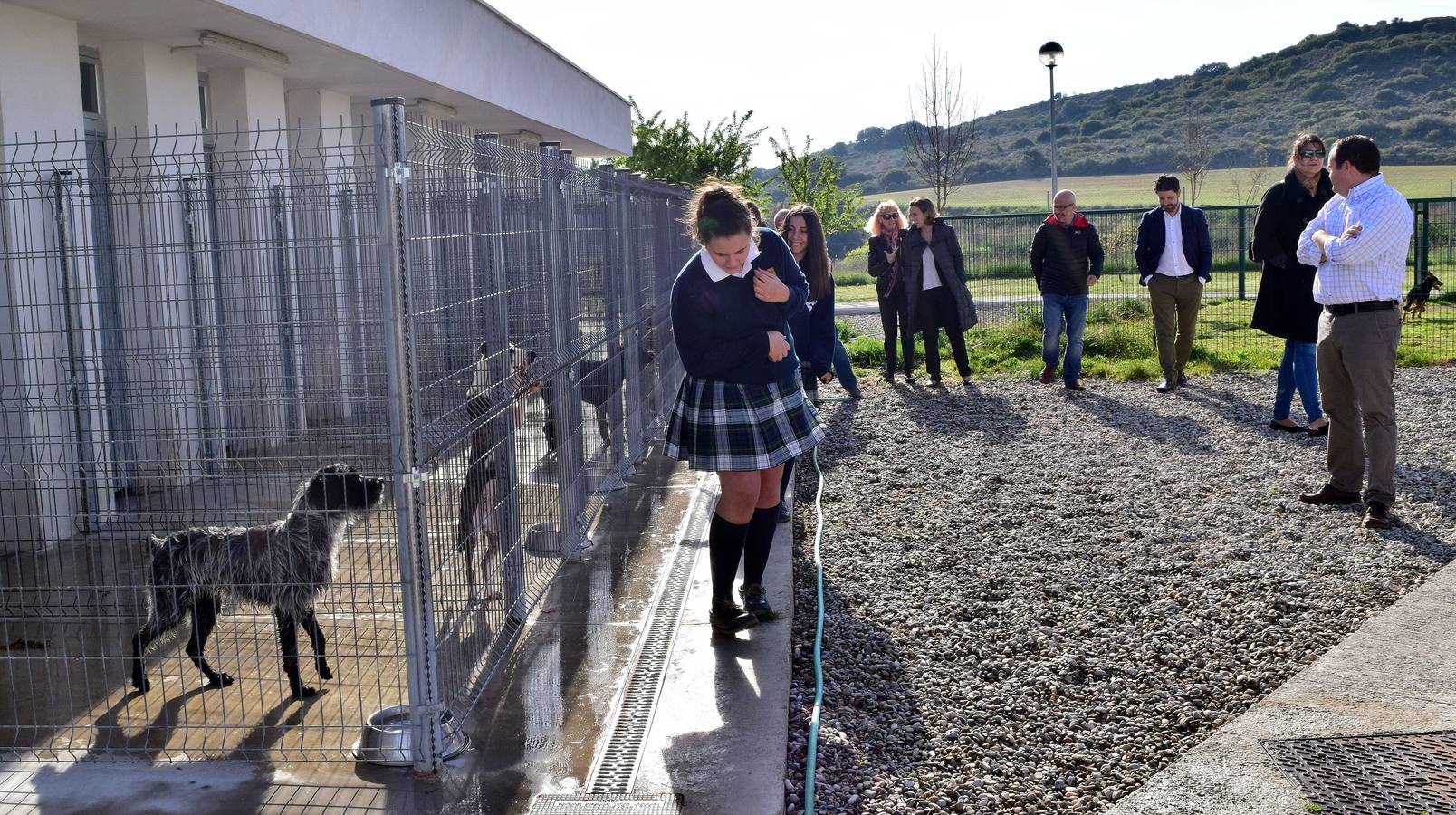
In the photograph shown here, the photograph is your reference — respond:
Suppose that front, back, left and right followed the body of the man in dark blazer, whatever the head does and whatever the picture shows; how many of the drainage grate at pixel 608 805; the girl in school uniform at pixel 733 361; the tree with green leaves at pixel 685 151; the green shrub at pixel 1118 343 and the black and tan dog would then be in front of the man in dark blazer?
2

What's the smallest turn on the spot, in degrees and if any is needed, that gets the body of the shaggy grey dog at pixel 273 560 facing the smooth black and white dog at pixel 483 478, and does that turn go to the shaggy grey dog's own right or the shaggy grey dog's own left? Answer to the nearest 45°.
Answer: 0° — it already faces it

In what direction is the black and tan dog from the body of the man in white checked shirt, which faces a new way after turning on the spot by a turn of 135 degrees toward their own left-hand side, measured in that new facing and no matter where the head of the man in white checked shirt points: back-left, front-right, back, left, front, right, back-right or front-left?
left

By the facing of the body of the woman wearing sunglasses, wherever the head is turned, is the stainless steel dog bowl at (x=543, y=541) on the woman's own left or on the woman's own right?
on the woman's own right

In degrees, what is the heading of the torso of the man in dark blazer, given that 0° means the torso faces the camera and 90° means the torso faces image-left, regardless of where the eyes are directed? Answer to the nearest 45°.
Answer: approximately 0°

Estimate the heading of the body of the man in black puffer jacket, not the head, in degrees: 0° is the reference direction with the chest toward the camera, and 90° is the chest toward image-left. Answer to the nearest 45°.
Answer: approximately 0°

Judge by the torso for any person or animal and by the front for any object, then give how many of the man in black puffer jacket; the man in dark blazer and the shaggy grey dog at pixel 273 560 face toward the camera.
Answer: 2

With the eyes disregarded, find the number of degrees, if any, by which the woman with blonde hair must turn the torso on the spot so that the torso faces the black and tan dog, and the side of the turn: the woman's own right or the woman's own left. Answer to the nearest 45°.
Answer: approximately 90° to the woman's own left

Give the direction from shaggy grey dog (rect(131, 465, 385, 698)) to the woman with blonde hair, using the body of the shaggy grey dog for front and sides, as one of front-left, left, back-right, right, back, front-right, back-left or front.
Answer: front-left

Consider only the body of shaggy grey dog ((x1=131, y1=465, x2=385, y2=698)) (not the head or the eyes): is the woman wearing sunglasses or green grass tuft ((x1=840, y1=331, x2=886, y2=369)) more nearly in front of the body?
the woman wearing sunglasses

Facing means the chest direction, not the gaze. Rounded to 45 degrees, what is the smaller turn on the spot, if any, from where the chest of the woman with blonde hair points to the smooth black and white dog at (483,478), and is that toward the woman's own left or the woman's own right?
approximately 45° to the woman's own right

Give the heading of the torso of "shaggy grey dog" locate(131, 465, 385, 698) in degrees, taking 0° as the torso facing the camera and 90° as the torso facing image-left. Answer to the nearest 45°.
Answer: approximately 270°

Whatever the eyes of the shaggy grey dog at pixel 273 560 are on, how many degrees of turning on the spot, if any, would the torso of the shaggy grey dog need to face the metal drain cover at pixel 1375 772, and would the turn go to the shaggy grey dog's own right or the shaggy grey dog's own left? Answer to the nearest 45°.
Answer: approximately 45° to the shaggy grey dog's own right
